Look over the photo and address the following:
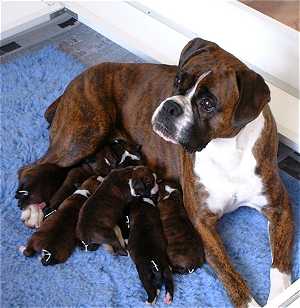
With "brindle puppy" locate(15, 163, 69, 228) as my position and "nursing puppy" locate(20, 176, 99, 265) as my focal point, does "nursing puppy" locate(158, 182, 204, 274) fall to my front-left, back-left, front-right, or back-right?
front-left

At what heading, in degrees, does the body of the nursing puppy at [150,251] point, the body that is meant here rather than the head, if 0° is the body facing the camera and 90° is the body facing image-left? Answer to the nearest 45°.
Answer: approximately 180°

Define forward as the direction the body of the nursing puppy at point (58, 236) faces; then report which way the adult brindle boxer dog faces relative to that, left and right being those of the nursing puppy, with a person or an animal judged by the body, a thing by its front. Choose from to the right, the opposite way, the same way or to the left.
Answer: to the right

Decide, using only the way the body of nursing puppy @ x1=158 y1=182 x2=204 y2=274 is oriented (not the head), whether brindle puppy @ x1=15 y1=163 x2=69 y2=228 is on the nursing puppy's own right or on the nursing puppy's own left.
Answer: on the nursing puppy's own left

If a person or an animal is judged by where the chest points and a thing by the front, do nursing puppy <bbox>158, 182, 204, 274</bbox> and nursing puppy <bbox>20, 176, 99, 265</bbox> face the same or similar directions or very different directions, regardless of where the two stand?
same or similar directions

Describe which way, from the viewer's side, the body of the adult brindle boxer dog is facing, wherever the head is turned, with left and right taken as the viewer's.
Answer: facing the viewer and to the right of the viewer

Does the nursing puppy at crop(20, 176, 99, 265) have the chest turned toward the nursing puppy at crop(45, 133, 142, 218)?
yes

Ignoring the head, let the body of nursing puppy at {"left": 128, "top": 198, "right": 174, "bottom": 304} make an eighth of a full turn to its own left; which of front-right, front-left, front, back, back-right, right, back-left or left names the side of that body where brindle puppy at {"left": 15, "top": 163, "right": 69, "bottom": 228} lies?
front

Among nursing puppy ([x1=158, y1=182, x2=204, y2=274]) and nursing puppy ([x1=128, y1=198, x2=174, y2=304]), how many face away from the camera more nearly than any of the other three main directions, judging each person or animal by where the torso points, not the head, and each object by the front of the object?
2

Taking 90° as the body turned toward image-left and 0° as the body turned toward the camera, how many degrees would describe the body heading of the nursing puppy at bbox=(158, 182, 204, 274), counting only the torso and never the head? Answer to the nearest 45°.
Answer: approximately 180°

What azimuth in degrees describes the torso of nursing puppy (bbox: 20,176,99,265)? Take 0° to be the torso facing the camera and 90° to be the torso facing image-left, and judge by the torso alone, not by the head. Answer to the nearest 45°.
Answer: approximately 225°
